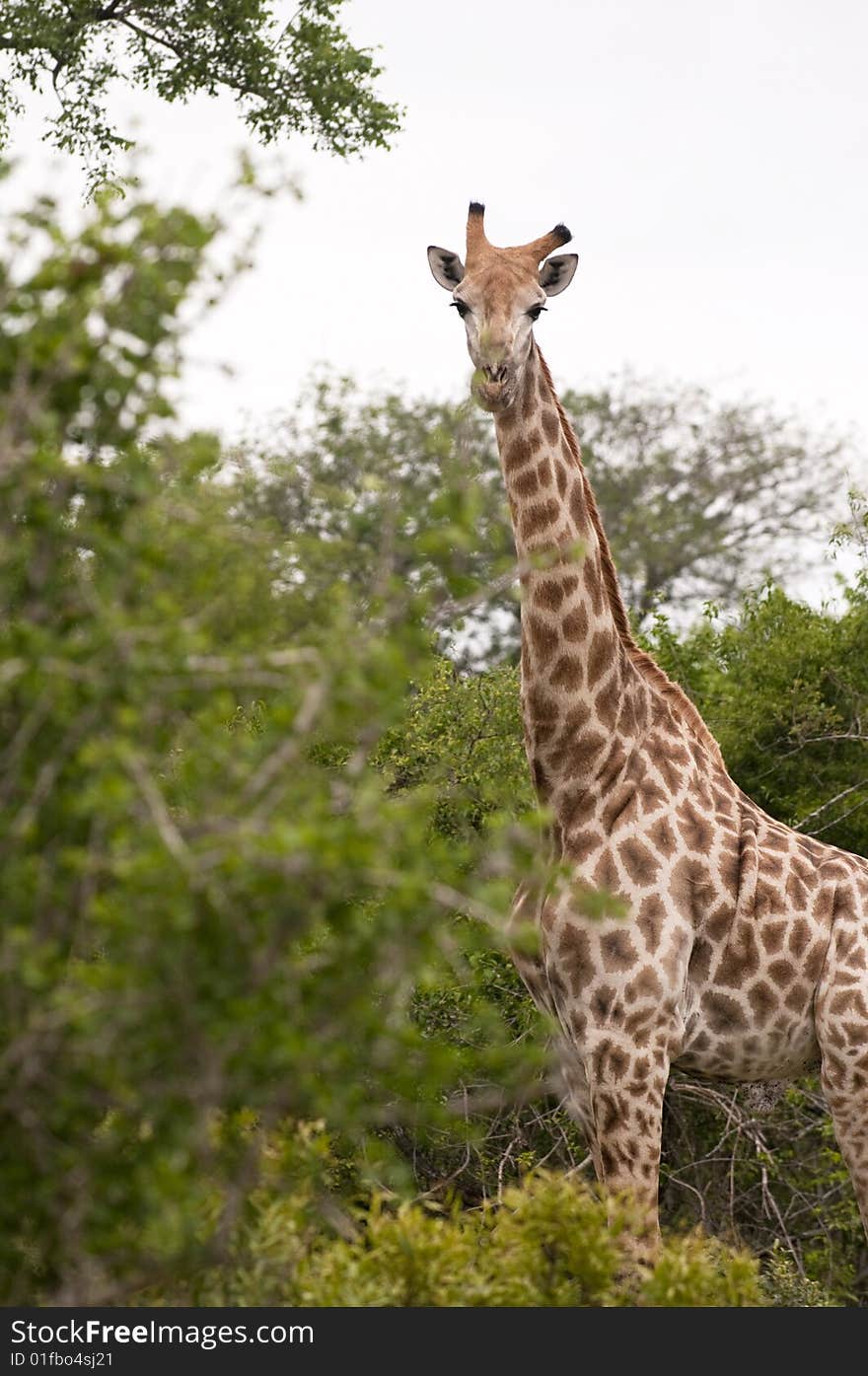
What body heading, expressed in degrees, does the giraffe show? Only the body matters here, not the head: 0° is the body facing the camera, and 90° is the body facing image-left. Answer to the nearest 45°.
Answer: approximately 45°

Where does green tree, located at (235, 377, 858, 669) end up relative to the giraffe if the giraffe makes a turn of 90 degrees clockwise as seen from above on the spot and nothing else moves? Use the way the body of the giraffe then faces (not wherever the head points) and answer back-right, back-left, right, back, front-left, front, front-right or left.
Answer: front-right
